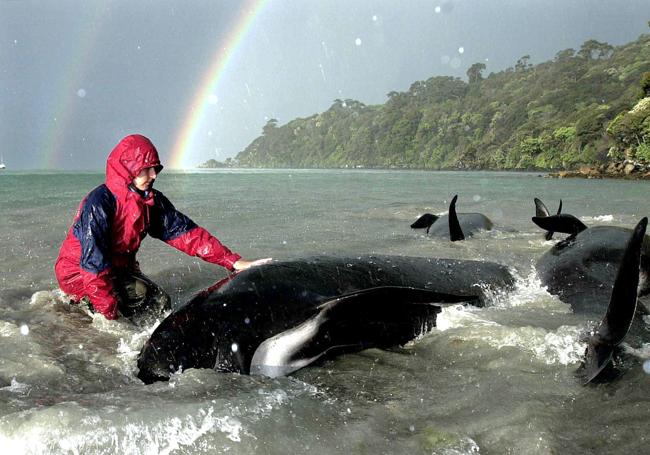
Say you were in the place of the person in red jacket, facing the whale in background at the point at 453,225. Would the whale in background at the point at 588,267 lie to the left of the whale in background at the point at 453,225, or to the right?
right

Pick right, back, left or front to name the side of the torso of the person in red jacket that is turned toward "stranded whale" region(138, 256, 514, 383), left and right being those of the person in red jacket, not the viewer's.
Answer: front

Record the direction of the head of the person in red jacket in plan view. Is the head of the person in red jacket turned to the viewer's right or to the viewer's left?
to the viewer's right

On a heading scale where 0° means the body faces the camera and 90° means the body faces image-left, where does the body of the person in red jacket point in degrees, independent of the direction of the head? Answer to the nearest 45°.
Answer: approximately 315°

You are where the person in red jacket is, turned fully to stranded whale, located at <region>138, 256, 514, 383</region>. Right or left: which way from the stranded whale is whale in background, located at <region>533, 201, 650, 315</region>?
left

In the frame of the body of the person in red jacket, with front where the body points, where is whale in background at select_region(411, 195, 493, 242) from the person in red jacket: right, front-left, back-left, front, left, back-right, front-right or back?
left

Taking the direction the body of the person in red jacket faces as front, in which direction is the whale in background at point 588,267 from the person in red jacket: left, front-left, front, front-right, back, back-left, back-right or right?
front-left

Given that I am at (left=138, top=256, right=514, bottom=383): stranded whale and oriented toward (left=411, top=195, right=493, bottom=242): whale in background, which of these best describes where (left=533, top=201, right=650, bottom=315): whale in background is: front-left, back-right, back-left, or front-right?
front-right

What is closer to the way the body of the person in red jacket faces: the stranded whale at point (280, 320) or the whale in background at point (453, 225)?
the stranded whale
